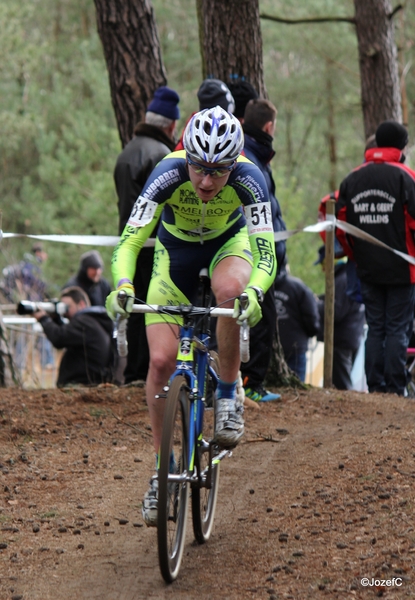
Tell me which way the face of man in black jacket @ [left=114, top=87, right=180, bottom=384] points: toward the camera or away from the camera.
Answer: away from the camera

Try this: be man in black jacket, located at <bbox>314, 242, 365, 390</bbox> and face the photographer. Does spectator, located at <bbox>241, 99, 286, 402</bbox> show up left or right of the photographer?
left

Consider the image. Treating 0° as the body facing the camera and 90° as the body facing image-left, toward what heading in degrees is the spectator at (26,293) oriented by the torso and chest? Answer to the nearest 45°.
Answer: approximately 315°

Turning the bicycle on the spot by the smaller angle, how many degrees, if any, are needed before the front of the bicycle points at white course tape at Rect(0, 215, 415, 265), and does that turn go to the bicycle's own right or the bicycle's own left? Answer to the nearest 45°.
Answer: approximately 180°

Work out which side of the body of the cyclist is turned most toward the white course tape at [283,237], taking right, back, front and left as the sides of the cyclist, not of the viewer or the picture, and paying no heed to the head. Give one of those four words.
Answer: back

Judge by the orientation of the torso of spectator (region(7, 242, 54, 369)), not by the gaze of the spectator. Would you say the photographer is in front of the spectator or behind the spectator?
in front

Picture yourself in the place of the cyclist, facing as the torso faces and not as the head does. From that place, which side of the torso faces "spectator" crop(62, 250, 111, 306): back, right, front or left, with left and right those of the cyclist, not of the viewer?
back

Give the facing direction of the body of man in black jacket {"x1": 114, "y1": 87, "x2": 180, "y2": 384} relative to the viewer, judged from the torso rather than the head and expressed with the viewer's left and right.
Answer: facing away from the viewer and to the right of the viewer

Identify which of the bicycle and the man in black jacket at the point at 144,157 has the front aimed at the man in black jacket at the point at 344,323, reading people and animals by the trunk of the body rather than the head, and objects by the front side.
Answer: the man in black jacket at the point at 144,157

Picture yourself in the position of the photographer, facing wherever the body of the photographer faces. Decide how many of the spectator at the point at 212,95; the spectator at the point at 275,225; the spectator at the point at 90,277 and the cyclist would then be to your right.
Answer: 1
